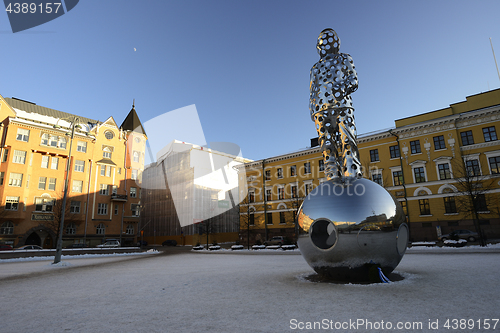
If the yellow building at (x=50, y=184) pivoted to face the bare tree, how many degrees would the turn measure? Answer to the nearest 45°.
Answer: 0° — it already faces it

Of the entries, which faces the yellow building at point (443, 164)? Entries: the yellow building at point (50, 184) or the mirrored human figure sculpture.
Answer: the yellow building at point (50, 184)

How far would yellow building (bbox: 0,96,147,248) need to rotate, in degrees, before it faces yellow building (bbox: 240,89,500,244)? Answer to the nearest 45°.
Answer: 0° — it already faces it

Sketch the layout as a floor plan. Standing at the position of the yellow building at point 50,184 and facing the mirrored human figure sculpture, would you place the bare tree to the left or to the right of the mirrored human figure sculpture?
left

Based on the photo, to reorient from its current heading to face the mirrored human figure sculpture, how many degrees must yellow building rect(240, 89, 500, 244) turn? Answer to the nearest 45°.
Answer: approximately 45° to its left

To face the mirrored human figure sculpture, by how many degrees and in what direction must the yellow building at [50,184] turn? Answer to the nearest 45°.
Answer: approximately 45° to its right

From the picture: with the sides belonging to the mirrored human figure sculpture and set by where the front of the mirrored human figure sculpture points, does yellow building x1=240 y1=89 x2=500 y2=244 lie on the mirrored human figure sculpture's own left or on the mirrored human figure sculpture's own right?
on the mirrored human figure sculpture's own left

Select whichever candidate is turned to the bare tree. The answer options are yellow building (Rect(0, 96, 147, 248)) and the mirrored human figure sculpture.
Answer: the yellow building

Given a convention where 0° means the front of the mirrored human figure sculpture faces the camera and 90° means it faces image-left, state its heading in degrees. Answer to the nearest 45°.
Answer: approximately 315°

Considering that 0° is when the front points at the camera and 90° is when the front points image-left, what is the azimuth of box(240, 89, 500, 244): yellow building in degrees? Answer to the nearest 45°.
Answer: approximately 45°
